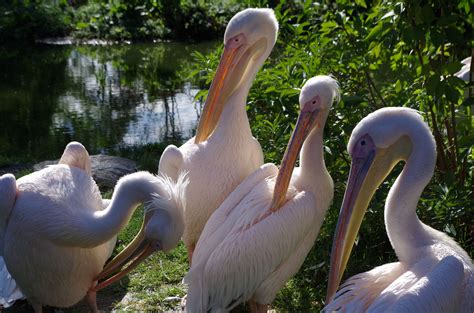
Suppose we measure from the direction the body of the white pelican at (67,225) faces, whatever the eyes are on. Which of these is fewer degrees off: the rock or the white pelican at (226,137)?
the white pelican

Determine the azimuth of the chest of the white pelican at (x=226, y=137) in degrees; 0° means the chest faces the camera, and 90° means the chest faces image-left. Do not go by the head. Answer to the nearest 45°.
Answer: approximately 315°

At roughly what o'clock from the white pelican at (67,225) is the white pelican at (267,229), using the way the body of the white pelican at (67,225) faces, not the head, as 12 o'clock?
the white pelican at (267,229) is roughly at 11 o'clock from the white pelican at (67,225).

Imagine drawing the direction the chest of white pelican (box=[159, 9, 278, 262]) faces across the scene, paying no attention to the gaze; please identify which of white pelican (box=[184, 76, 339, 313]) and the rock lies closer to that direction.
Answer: the white pelican

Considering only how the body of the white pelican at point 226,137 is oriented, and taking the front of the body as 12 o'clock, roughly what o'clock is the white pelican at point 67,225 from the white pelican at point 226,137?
the white pelican at point 67,225 is roughly at 3 o'clock from the white pelican at point 226,137.

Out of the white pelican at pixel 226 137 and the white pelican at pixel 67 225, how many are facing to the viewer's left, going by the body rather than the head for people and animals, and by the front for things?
0

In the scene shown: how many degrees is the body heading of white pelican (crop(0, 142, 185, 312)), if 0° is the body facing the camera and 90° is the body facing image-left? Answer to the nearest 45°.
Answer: approximately 315°
